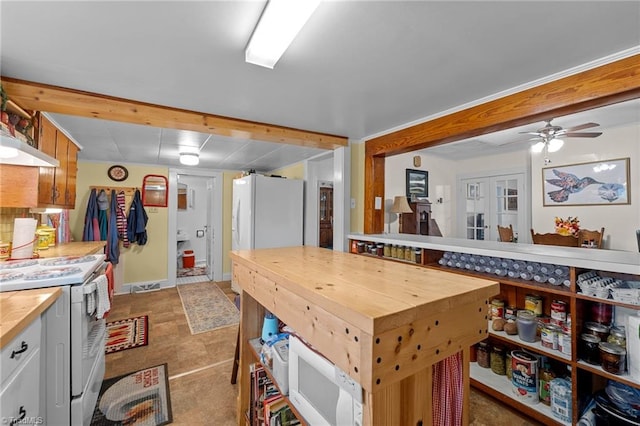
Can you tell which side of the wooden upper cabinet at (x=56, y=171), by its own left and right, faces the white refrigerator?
front

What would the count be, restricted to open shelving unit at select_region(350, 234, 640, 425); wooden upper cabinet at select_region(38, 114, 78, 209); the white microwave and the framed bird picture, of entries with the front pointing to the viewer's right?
1

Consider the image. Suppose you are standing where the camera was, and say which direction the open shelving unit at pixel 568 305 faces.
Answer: facing the viewer and to the left of the viewer

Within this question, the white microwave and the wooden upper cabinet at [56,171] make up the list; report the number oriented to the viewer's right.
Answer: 1

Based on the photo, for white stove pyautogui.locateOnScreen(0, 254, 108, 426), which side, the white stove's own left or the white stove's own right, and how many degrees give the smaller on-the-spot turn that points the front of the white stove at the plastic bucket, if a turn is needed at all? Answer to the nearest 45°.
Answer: approximately 45° to the white stove's own left

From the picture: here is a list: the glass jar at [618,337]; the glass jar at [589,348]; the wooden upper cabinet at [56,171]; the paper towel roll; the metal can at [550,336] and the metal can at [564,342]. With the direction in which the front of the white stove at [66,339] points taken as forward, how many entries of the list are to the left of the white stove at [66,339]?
2

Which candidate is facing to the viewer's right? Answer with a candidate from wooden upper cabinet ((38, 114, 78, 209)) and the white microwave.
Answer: the wooden upper cabinet

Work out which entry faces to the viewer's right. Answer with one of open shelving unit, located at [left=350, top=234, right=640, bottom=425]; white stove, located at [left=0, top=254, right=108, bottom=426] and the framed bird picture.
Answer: the white stove

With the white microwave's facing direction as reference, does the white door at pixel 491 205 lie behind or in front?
behind

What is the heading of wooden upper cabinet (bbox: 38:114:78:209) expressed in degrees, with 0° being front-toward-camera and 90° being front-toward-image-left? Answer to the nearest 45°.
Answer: approximately 270°

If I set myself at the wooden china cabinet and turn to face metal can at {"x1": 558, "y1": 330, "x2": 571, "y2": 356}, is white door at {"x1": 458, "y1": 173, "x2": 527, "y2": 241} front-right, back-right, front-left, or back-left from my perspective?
front-left

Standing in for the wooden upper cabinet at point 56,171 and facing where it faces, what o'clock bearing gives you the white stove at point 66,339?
The white stove is roughly at 3 o'clock from the wooden upper cabinet.

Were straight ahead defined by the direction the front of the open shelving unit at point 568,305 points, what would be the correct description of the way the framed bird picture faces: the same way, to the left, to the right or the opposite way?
the same way

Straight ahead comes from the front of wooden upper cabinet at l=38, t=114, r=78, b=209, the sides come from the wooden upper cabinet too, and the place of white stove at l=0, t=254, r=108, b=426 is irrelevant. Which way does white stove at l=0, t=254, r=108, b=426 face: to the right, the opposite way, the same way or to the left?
the same way
